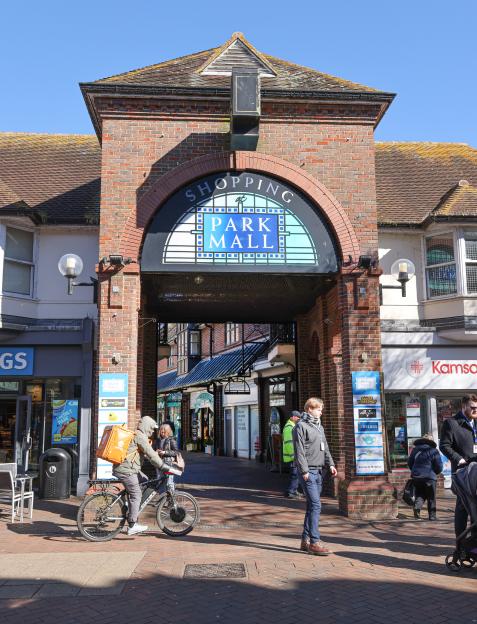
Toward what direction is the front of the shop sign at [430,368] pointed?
toward the camera

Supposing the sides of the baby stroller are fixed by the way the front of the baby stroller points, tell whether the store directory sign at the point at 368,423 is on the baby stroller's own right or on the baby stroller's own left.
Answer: on the baby stroller's own right

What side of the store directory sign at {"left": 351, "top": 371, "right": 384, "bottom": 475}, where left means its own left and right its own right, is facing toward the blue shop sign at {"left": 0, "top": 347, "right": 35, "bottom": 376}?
right

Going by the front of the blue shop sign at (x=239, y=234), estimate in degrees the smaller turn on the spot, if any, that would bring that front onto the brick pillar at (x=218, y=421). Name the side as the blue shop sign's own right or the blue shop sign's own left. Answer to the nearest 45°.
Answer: approximately 180°

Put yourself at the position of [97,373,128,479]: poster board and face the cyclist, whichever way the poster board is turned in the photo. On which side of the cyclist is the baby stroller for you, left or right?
left

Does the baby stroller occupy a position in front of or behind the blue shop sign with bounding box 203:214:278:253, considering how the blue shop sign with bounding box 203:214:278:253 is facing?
in front

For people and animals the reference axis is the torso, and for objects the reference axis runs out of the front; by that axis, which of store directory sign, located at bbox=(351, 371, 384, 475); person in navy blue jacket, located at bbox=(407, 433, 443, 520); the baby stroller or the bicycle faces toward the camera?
the store directory sign

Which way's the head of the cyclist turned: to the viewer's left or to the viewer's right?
to the viewer's right

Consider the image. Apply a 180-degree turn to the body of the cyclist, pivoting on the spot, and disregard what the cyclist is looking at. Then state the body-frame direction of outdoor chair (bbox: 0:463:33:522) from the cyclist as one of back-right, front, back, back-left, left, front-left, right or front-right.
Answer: front-right

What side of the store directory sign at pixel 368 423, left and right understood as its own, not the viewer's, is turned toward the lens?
front

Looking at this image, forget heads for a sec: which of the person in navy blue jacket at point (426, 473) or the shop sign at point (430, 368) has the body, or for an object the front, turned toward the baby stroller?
the shop sign
